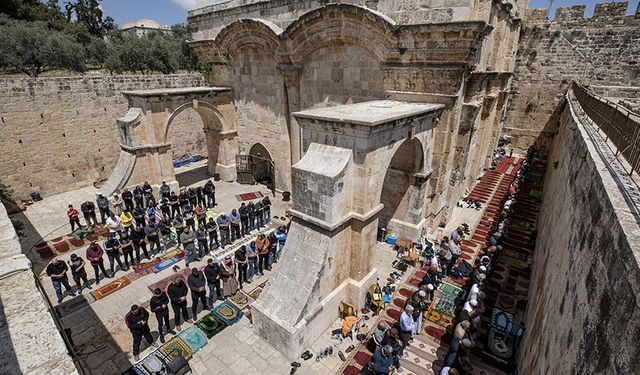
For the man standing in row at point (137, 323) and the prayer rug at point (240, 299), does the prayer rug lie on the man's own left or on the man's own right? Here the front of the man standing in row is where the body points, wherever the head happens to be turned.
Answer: on the man's own left

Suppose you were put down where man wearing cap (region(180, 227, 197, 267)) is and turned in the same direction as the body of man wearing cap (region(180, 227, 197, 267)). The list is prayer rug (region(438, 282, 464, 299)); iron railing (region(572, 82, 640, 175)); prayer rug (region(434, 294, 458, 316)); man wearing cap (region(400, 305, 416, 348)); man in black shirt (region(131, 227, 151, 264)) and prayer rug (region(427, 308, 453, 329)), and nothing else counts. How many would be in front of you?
5

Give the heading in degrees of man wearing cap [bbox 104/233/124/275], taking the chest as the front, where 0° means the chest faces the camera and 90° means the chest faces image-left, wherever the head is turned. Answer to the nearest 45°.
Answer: approximately 315°

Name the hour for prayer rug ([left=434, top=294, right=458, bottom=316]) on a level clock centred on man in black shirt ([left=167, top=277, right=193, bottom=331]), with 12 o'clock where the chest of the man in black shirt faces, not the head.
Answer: The prayer rug is roughly at 11 o'clock from the man in black shirt.

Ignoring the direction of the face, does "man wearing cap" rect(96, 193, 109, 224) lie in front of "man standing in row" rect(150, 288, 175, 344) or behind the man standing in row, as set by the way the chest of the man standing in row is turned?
behind

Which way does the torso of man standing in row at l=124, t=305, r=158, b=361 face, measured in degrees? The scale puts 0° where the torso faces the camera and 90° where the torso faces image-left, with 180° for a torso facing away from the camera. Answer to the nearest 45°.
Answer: approximately 315°

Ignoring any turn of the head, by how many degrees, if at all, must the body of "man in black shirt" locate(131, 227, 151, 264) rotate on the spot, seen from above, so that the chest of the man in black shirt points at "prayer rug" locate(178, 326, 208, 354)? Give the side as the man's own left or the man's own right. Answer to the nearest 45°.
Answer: approximately 45° to the man's own right

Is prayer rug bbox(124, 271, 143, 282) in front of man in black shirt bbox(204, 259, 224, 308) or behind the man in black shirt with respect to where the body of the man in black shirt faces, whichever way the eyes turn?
behind

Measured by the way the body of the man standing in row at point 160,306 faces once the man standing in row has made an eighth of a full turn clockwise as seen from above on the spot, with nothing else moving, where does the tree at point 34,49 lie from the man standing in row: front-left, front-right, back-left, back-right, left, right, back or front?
back

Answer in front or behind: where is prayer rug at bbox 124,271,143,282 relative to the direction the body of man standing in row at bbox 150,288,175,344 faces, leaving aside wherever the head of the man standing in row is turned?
behind

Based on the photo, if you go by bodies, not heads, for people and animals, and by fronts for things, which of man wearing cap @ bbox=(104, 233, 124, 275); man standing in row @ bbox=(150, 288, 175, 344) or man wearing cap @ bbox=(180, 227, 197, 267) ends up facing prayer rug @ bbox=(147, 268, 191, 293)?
man wearing cap @ bbox=(104, 233, 124, 275)
